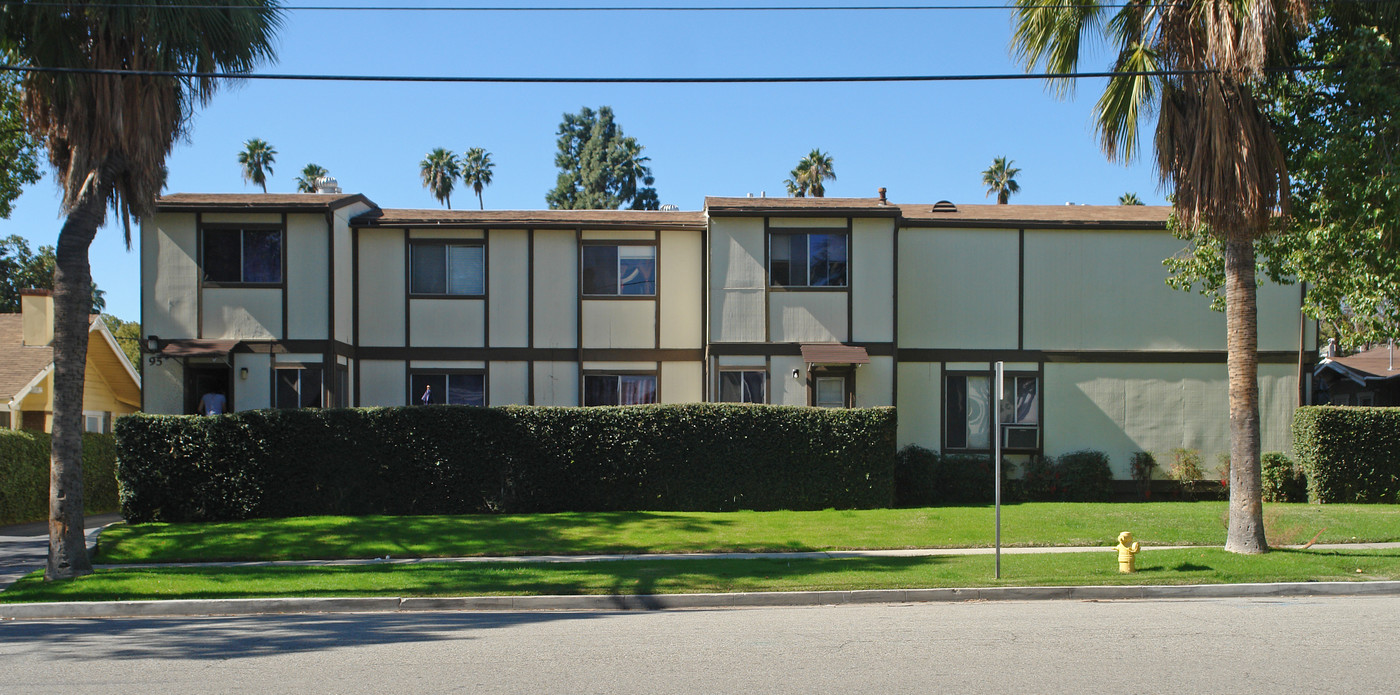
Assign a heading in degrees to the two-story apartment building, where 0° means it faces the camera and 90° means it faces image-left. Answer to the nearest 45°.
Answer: approximately 0°

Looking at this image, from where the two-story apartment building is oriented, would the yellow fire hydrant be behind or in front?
in front

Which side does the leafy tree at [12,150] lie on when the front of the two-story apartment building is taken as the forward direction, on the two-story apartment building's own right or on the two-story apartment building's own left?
on the two-story apartment building's own right

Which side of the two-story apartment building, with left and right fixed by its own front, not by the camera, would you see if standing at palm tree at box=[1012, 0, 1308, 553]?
front

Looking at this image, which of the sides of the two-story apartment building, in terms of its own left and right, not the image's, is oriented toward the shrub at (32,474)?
right

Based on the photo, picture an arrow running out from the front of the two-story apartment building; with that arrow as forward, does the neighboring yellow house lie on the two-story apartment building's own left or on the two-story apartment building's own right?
on the two-story apartment building's own right

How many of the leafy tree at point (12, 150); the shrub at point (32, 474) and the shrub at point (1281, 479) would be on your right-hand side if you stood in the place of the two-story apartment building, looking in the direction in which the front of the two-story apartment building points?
2

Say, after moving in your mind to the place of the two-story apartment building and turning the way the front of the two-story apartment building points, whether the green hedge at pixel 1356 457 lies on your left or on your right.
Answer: on your left

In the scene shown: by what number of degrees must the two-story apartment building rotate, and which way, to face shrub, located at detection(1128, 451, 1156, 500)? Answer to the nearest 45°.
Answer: approximately 90° to its left
